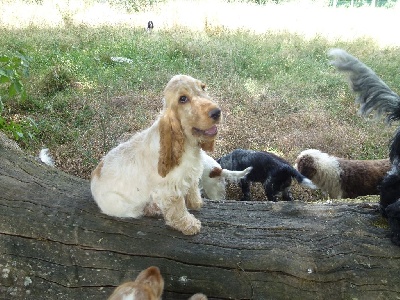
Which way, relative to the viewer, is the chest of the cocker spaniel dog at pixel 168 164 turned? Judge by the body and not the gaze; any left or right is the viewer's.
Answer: facing the viewer and to the right of the viewer

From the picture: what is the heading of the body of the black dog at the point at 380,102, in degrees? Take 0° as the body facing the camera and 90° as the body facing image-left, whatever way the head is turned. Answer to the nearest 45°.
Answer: approximately 270°

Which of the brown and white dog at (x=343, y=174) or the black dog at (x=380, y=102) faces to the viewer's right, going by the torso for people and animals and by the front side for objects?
the black dog

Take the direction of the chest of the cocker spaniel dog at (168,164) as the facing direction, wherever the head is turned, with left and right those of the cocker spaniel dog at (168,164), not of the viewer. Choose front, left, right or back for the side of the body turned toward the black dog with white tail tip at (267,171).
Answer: left

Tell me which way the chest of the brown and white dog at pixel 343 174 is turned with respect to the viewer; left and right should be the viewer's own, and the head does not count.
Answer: facing to the left of the viewer
